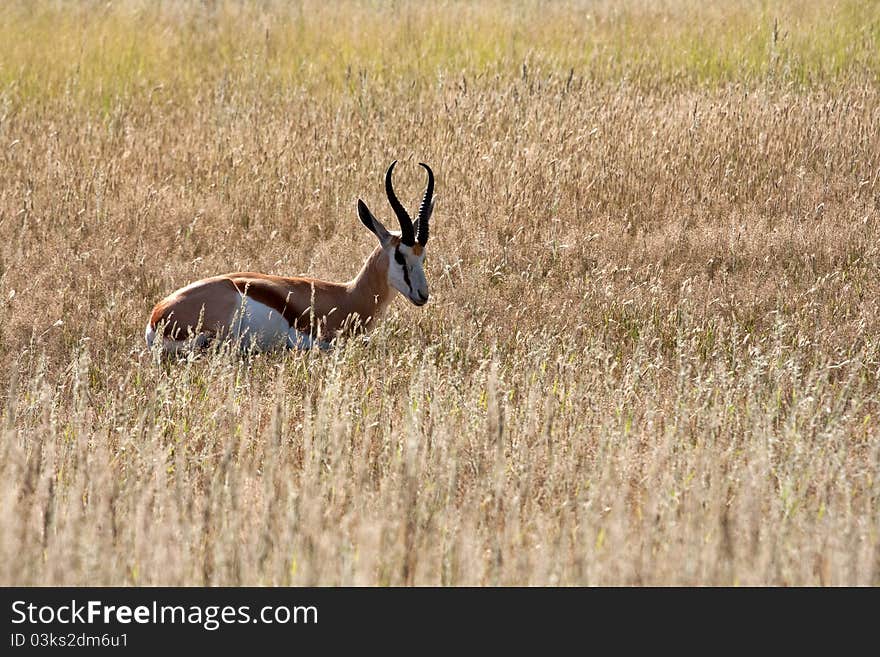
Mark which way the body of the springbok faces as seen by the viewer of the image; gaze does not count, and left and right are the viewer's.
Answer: facing to the right of the viewer
